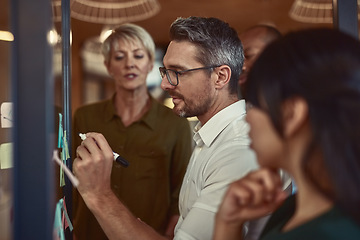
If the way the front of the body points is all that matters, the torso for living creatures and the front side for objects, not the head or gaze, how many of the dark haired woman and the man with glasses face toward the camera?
0

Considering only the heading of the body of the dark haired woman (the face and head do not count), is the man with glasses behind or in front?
in front

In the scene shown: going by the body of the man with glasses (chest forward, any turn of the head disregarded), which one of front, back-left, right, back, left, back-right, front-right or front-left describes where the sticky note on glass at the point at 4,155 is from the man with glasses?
front-left

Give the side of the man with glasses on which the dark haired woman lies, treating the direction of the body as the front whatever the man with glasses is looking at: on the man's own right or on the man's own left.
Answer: on the man's own left

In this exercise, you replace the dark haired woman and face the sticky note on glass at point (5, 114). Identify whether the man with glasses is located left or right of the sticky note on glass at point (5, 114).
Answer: right

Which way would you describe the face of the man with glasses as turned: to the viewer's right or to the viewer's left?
to the viewer's left

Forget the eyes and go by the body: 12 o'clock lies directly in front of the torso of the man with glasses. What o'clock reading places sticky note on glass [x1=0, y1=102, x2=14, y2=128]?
The sticky note on glass is roughly at 11 o'clock from the man with glasses.

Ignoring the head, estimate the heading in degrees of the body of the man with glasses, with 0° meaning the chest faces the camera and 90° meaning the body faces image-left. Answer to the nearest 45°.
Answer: approximately 90°

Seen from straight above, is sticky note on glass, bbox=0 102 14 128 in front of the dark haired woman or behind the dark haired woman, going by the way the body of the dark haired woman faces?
in front

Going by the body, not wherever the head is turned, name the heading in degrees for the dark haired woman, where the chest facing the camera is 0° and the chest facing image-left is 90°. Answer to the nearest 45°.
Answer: approximately 135°
